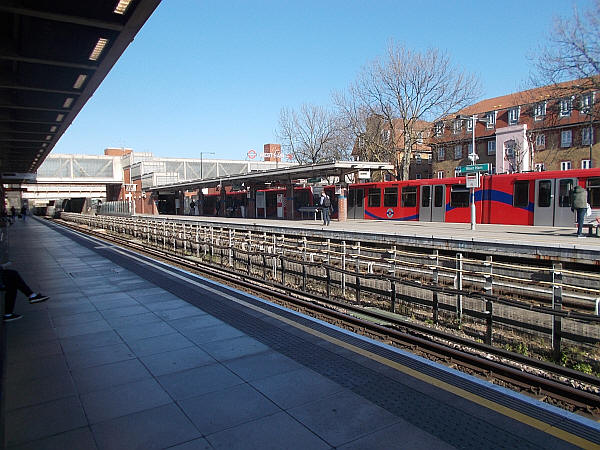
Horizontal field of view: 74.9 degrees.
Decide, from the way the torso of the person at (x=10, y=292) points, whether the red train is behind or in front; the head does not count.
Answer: in front

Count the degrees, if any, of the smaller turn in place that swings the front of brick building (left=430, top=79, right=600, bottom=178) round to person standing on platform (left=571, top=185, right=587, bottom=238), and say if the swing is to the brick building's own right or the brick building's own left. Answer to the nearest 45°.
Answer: approximately 45° to the brick building's own left

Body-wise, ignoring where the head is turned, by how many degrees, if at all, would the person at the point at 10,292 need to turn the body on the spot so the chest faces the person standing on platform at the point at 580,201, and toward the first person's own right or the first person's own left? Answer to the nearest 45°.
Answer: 0° — they already face them

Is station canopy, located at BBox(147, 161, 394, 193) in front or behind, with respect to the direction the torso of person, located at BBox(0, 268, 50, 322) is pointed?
in front

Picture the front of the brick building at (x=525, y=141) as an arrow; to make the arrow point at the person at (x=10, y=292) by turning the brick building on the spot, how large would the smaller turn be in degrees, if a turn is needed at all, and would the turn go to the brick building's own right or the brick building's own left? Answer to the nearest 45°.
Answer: approximately 45° to the brick building's own left

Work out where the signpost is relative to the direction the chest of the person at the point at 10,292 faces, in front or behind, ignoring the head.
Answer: in front

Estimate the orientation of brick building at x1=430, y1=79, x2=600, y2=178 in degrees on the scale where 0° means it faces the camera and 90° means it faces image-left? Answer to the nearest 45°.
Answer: approximately 45°

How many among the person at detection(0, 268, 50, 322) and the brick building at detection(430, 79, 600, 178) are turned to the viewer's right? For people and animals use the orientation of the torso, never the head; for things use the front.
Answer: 1

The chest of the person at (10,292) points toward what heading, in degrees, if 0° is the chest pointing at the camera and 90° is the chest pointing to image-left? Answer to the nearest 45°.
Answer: approximately 270°

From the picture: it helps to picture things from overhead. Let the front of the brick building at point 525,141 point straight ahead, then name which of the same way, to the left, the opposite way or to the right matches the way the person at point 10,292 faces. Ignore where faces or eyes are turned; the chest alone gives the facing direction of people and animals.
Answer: the opposite way
